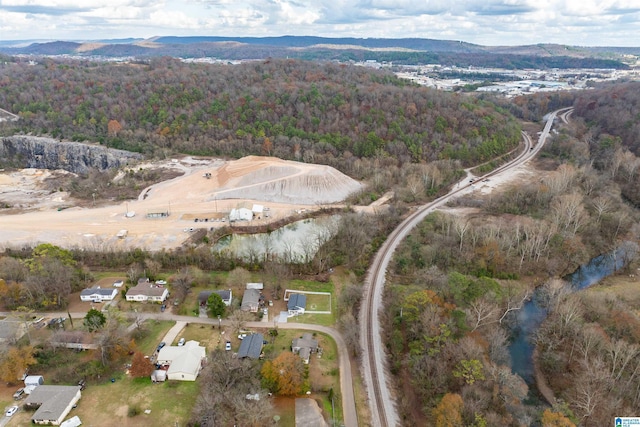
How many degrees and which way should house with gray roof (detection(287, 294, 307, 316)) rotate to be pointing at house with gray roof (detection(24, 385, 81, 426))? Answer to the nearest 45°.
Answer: approximately 45° to its right

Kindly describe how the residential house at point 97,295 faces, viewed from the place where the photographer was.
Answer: facing the viewer

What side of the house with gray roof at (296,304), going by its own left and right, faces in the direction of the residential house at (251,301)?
right

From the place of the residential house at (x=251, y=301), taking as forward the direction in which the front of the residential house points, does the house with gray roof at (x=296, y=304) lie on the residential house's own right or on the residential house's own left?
on the residential house's own left

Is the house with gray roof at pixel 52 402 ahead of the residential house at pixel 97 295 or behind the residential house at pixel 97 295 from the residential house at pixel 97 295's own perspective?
ahead

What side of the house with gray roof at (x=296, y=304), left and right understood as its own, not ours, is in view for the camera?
front

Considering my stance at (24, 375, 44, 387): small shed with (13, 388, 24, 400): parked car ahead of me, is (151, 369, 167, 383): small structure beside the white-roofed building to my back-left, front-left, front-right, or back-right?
back-left

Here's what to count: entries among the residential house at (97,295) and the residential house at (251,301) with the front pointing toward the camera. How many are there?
2

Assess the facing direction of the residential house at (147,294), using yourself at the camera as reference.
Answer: facing the viewer

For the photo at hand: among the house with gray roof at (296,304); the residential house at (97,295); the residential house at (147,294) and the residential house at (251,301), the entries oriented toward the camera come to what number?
4

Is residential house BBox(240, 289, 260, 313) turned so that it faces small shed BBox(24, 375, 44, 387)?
no

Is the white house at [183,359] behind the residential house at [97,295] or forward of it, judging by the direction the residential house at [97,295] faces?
forward

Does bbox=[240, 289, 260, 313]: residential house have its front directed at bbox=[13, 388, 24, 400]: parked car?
no

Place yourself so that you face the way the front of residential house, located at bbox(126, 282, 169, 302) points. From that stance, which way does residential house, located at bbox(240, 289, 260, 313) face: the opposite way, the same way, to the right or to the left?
the same way

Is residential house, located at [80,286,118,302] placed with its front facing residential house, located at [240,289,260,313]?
no
